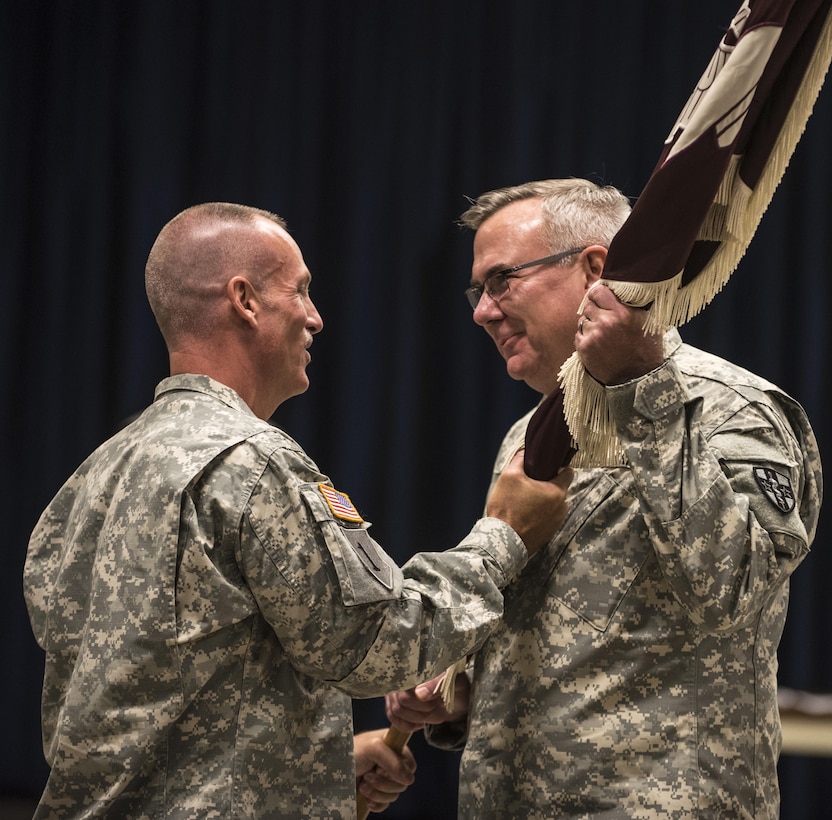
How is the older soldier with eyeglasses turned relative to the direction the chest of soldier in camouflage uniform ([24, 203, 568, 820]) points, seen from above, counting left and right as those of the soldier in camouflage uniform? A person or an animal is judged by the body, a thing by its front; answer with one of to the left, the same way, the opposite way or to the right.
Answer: the opposite way

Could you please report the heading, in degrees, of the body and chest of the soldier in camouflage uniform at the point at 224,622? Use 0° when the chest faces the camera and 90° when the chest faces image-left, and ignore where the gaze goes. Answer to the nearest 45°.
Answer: approximately 225°

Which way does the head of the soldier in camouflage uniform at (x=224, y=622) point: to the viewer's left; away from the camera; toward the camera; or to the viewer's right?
to the viewer's right

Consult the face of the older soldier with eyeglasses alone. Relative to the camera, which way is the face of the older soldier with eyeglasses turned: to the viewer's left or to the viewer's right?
to the viewer's left

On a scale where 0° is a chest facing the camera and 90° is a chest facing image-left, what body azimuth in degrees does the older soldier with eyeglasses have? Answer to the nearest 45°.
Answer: approximately 45°
